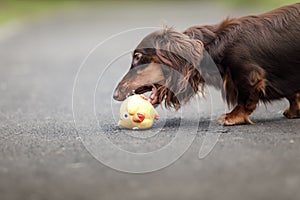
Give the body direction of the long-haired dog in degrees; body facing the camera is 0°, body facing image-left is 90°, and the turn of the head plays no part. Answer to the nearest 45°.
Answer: approximately 90°
